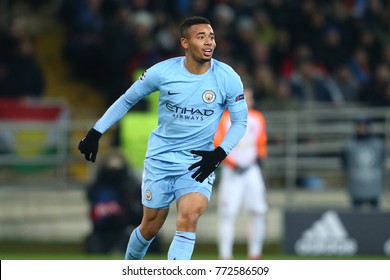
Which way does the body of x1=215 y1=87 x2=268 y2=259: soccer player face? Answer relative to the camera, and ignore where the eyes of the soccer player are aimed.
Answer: toward the camera

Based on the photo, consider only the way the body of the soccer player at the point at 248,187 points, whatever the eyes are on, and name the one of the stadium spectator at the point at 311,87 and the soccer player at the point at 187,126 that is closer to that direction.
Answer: the soccer player

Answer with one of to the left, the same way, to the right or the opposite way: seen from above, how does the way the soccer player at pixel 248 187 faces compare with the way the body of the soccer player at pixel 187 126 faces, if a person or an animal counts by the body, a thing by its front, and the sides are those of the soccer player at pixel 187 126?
the same way

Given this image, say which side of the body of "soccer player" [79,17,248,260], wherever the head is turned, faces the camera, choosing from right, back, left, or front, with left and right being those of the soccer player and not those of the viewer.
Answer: front

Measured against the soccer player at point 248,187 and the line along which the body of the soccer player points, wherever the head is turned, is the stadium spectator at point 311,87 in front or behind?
behind

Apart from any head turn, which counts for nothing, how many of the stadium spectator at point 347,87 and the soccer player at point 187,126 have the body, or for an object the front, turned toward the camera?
2

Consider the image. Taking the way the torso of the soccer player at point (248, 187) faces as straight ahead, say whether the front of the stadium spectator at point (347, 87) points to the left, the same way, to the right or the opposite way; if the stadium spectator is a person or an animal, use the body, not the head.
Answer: the same way

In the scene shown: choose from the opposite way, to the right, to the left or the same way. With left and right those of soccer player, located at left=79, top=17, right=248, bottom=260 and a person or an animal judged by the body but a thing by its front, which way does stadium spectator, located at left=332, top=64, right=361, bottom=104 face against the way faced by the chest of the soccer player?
the same way

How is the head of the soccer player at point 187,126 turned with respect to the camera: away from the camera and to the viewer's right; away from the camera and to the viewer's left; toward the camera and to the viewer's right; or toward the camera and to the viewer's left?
toward the camera and to the viewer's right

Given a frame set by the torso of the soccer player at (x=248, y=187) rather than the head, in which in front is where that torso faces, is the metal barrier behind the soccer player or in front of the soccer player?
behind

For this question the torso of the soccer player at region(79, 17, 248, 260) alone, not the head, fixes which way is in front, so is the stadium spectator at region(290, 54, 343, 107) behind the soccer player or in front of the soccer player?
behind
